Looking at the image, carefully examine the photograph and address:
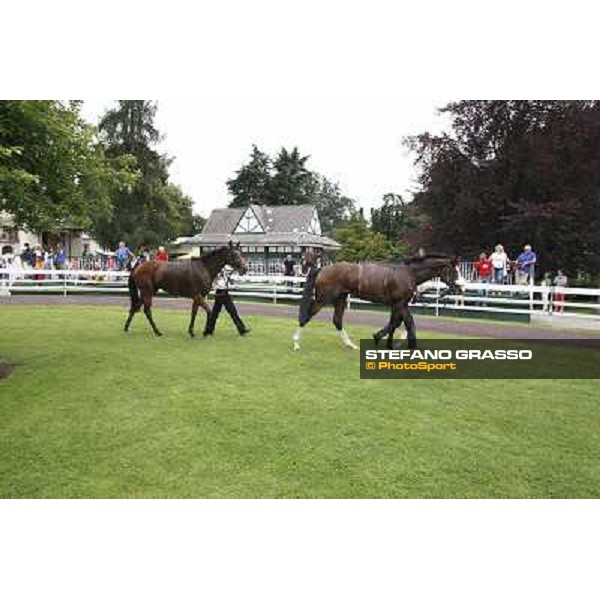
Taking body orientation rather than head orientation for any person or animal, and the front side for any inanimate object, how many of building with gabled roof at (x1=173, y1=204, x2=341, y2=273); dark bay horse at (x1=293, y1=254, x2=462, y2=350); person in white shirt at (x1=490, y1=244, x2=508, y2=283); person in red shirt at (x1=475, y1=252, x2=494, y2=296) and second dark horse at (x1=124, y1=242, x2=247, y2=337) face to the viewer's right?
2

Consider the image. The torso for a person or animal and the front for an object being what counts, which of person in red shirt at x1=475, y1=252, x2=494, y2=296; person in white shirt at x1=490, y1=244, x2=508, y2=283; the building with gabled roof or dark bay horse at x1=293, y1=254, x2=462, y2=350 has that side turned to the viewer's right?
the dark bay horse

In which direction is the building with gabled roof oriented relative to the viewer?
toward the camera

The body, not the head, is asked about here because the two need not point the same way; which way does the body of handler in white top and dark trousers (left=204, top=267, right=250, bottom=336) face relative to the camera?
to the viewer's right

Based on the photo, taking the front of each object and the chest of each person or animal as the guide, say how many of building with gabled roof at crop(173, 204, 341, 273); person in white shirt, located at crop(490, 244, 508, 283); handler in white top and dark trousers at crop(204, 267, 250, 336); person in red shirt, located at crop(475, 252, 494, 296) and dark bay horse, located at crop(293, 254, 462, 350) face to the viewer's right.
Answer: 2

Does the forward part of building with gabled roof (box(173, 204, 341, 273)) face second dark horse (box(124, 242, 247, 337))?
yes

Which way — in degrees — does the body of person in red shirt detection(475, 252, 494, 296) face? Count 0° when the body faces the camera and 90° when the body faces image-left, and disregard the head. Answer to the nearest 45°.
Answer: approximately 0°

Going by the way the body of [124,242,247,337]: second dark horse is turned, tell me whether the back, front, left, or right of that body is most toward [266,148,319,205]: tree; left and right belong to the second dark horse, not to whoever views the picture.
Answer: left

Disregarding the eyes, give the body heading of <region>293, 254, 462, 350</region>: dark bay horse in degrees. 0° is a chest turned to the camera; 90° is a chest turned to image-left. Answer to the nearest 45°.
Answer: approximately 270°

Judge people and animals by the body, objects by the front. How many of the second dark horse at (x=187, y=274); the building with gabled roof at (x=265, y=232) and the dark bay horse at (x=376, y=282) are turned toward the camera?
1

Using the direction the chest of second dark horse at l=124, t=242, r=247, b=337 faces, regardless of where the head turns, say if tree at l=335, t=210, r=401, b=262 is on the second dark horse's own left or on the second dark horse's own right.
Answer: on the second dark horse's own left

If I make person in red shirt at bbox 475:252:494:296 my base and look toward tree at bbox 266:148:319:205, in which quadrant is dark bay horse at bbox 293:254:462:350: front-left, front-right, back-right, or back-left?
back-left

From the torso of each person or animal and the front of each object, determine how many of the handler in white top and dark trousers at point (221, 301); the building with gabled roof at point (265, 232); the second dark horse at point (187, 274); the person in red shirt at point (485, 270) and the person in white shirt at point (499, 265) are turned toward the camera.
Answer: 3

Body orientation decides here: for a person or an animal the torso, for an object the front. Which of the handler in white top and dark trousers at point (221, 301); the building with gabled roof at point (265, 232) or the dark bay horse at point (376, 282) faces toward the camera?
the building with gabled roof

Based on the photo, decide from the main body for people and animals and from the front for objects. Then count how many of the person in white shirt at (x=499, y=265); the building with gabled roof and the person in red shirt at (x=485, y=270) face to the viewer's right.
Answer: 0

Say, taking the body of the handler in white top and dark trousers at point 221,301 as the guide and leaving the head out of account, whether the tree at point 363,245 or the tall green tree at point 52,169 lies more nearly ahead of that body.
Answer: the tree

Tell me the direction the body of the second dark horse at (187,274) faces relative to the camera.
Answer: to the viewer's right
